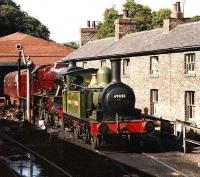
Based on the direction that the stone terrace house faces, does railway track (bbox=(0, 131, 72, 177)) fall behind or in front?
in front

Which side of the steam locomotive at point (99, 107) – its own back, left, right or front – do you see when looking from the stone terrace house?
left

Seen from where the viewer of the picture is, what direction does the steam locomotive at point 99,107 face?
facing the viewer and to the right of the viewer

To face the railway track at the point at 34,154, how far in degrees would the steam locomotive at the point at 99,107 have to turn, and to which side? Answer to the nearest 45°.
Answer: approximately 90° to its right

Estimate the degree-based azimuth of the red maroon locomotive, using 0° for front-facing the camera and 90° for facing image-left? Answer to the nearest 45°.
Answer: approximately 315°

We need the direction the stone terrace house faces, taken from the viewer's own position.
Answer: facing the viewer and to the left of the viewer

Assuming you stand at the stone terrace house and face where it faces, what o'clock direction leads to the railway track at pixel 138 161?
The railway track is roughly at 11 o'clock from the stone terrace house.

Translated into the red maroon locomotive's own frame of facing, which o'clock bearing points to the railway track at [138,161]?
The railway track is roughly at 1 o'clock from the red maroon locomotive.
